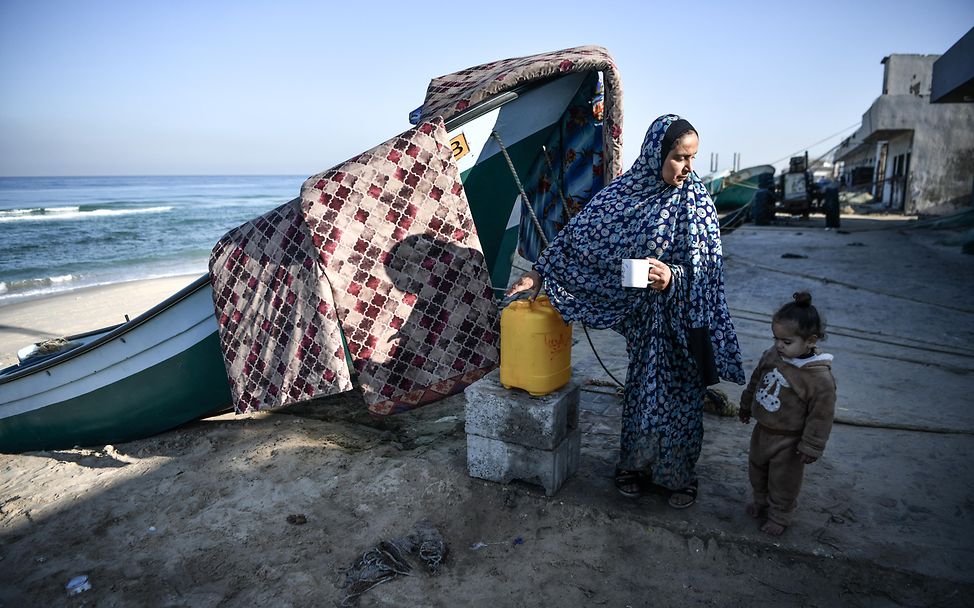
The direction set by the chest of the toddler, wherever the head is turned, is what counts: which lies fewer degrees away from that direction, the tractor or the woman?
the woman

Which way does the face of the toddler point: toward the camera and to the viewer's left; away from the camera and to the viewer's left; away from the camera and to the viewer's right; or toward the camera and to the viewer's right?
toward the camera and to the viewer's left

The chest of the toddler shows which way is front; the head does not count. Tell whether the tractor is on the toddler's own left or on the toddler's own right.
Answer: on the toddler's own right

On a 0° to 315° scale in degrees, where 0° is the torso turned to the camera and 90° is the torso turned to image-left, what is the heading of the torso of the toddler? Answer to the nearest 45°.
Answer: approximately 45°

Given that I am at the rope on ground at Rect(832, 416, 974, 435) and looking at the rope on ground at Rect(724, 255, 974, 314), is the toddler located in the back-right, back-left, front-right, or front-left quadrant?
back-left

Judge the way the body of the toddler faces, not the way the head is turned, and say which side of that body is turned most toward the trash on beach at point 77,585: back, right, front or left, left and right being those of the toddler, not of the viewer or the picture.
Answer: front

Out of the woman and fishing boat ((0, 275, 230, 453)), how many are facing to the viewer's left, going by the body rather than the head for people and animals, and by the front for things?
0

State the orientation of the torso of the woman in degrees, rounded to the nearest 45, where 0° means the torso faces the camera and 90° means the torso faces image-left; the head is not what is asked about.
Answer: approximately 0°
